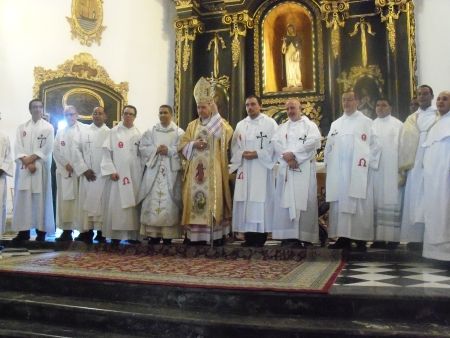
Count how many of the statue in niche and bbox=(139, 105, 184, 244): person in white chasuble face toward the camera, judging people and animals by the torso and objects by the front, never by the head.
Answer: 2

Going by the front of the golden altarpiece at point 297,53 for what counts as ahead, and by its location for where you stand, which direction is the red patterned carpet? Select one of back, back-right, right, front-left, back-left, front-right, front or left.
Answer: front

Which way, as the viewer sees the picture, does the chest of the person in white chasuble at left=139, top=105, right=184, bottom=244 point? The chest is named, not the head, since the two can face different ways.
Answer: toward the camera

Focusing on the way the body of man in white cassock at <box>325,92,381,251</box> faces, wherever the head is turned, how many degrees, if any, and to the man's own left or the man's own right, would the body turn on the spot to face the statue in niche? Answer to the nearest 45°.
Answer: approximately 135° to the man's own right

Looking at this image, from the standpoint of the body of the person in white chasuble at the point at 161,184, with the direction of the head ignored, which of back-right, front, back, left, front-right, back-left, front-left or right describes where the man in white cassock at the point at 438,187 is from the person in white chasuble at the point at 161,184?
front-left

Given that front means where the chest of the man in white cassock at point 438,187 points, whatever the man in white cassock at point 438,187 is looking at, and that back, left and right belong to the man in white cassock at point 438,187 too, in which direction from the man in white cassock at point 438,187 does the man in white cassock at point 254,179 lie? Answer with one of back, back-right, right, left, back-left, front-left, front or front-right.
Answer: front-right

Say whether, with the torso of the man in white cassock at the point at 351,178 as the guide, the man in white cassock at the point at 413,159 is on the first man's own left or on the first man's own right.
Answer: on the first man's own left

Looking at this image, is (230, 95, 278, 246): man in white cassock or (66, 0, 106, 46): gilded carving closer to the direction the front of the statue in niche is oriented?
the man in white cassock

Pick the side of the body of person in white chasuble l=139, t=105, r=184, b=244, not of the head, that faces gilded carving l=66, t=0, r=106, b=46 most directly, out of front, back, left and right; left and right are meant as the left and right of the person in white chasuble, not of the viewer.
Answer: back

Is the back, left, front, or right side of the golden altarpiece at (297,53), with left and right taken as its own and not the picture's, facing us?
front

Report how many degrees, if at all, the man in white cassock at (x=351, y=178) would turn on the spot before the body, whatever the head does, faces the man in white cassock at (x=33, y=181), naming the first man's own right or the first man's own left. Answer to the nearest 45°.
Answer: approximately 45° to the first man's own right
